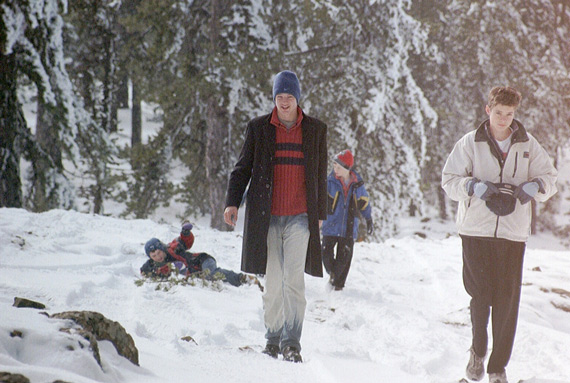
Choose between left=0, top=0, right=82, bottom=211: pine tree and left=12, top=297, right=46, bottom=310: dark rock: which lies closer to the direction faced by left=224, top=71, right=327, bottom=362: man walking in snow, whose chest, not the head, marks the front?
the dark rock

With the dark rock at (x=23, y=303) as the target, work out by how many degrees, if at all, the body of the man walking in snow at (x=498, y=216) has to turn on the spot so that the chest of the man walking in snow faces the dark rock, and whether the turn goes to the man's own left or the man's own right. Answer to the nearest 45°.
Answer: approximately 45° to the man's own right

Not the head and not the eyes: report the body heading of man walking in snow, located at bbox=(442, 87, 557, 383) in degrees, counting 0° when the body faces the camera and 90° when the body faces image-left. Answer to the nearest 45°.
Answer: approximately 0°

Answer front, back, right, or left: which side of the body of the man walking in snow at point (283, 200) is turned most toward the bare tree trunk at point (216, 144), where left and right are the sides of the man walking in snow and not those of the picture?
back

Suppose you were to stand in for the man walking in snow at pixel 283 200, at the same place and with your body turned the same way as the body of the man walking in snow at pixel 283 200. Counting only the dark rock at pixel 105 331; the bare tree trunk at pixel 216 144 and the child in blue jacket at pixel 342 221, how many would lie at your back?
2

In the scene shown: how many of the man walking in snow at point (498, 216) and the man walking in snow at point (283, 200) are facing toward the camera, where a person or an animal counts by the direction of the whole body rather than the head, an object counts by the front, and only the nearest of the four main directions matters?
2

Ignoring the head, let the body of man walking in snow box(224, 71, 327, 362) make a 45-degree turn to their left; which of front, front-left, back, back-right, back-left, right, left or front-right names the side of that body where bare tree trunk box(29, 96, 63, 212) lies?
back

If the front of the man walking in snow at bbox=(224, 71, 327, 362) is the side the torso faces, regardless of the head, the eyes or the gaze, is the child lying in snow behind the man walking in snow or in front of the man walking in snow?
behind

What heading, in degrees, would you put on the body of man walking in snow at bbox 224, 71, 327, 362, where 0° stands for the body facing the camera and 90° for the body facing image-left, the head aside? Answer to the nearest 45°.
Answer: approximately 0°
